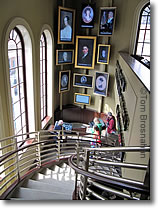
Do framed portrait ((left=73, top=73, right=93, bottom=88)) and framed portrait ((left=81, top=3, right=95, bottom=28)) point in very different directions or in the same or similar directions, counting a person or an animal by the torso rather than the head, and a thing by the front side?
same or similar directions

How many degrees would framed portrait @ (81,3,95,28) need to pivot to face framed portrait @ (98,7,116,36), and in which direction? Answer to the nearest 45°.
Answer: approximately 45° to its left

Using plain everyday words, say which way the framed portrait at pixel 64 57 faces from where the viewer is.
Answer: facing the viewer

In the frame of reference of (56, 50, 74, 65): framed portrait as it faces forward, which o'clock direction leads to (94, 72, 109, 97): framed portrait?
(94, 72, 109, 97): framed portrait is roughly at 9 o'clock from (56, 50, 74, 65): framed portrait.

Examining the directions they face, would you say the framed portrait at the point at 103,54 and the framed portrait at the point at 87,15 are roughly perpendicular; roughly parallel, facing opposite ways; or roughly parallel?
roughly parallel

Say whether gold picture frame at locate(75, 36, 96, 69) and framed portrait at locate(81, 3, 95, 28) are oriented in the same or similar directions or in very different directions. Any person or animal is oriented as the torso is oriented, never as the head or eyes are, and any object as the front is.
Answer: same or similar directions

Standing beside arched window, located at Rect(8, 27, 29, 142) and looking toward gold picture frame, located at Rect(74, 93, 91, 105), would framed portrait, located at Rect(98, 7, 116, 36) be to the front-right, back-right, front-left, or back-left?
front-right

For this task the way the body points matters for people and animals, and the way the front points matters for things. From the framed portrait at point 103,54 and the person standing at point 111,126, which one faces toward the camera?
the framed portrait

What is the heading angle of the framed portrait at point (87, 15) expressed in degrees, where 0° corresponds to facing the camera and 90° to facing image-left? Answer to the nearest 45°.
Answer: approximately 0°

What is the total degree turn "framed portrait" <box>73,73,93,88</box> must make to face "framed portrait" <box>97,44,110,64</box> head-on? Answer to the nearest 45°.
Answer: approximately 45° to its left

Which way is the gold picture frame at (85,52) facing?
toward the camera
